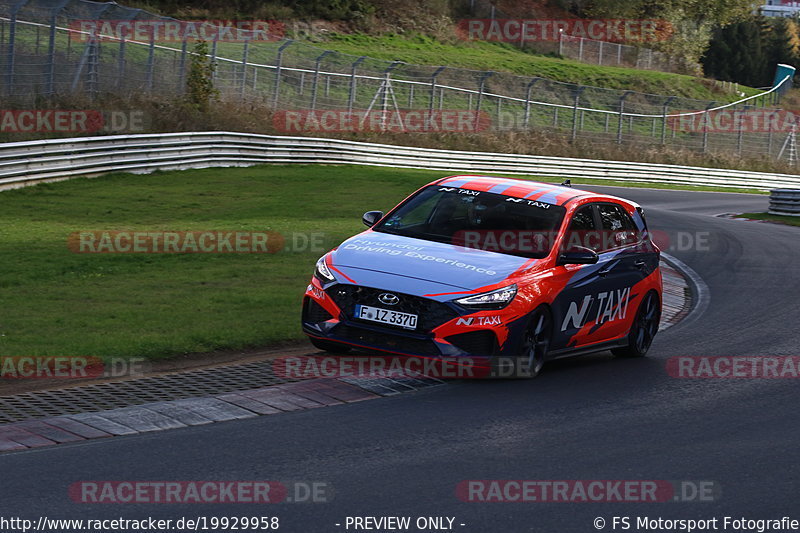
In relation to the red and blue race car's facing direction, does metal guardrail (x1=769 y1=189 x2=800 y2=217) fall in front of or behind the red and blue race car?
behind

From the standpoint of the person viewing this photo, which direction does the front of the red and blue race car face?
facing the viewer and to the left of the viewer

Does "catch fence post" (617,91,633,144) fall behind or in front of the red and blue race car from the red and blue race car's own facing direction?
behind

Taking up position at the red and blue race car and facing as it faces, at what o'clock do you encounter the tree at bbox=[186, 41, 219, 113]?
The tree is roughly at 4 o'clock from the red and blue race car.

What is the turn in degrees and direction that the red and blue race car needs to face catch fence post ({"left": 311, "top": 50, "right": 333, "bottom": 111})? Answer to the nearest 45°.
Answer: approximately 135° to its right

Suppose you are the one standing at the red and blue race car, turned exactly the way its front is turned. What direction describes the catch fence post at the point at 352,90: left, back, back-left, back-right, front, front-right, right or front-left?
back-right

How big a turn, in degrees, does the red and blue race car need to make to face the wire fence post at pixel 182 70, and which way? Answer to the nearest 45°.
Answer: approximately 135° to its right

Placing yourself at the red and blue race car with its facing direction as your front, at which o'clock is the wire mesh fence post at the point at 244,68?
The wire mesh fence post is roughly at 4 o'clock from the red and blue race car.

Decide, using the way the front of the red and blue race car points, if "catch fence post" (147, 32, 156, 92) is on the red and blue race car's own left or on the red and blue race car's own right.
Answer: on the red and blue race car's own right
